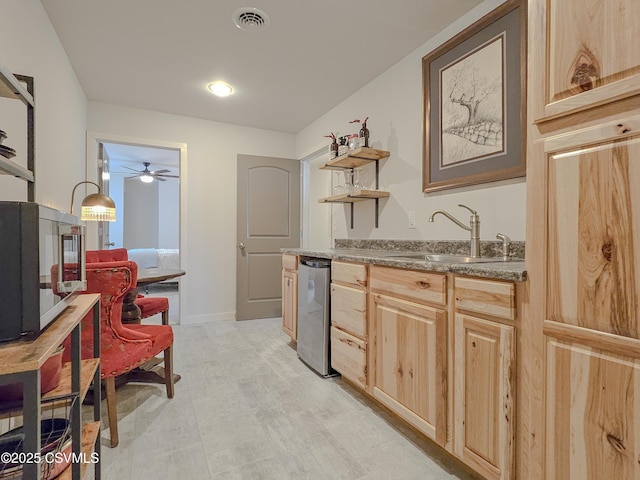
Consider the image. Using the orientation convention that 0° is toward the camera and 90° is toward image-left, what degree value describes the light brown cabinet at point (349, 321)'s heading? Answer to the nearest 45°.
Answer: approximately 45°

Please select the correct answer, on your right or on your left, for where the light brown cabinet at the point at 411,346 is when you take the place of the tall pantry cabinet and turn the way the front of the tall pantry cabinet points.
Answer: on your right

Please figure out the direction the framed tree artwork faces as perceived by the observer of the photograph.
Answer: facing the viewer and to the left of the viewer

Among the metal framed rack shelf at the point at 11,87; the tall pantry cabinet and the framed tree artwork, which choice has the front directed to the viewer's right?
the metal framed rack shelf

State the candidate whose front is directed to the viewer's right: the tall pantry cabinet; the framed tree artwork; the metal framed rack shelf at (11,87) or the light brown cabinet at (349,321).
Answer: the metal framed rack shelf

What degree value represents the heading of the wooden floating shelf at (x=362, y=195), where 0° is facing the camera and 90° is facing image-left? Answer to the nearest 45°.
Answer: approximately 45°

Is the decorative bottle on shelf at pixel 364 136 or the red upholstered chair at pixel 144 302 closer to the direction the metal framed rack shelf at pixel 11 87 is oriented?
the decorative bottle on shelf

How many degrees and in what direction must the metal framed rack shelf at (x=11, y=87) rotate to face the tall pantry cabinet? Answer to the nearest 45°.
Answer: approximately 45° to its right

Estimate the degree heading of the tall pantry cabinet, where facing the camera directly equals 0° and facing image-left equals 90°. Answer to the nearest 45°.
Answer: approximately 45°

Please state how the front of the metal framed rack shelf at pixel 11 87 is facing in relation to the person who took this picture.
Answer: facing to the right of the viewer

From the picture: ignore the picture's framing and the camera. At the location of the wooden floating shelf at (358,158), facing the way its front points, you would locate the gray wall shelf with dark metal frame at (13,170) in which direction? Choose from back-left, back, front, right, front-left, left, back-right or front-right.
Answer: front
